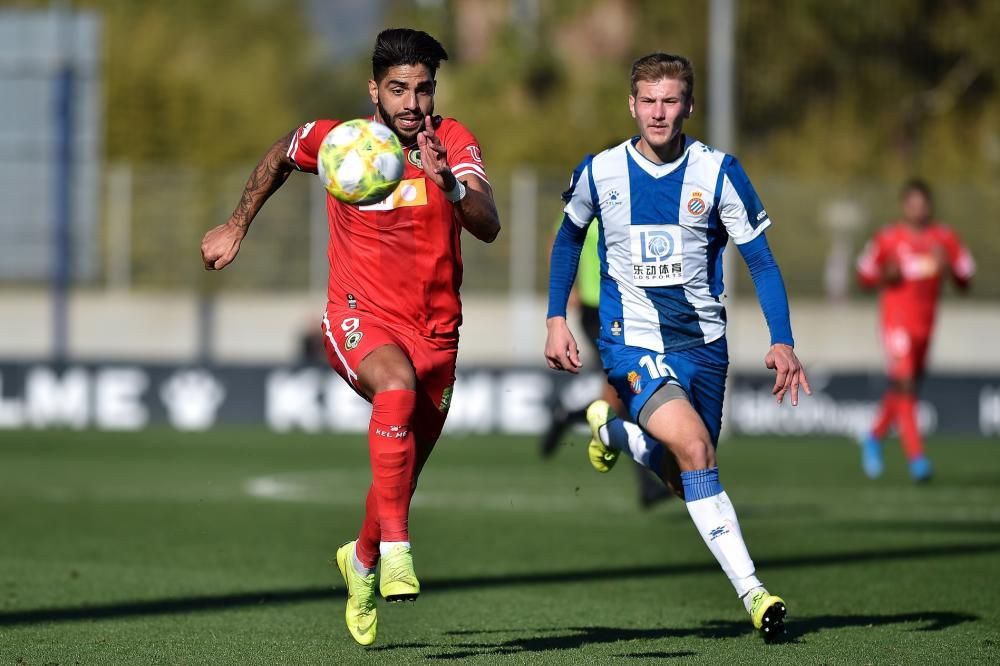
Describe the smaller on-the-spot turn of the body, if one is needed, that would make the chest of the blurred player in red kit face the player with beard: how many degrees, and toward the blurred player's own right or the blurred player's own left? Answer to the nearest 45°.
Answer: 0° — they already face them

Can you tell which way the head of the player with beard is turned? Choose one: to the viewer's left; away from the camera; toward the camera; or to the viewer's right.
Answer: toward the camera

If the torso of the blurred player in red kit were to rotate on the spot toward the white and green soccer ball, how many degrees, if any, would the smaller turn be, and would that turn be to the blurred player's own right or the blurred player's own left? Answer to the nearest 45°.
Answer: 0° — they already face it

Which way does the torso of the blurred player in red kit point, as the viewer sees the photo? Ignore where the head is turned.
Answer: toward the camera

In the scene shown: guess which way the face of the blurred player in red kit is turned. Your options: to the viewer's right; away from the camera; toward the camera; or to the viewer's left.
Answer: toward the camera
